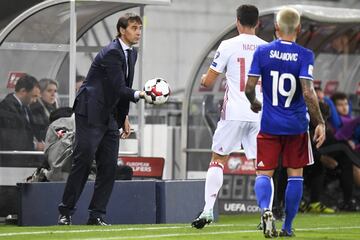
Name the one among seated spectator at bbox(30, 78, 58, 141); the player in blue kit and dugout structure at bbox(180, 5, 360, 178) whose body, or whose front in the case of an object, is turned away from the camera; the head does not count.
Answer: the player in blue kit

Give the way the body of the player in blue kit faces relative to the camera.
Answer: away from the camera

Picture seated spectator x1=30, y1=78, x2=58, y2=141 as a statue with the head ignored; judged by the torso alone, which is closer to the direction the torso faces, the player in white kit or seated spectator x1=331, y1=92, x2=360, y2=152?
the player in white kit

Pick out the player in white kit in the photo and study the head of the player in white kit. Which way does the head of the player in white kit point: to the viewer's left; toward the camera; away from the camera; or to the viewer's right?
away from the camera

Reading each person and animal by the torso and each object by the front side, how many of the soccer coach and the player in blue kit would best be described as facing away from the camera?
1

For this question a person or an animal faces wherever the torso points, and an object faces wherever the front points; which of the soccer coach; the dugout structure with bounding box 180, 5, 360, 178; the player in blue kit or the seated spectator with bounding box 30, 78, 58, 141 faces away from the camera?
the player in blue kit

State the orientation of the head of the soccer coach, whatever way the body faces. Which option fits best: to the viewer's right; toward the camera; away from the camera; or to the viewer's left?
to the viewer's right

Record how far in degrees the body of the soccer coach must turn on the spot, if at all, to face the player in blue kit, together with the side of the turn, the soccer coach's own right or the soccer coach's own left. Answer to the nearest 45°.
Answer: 0° — they already face them

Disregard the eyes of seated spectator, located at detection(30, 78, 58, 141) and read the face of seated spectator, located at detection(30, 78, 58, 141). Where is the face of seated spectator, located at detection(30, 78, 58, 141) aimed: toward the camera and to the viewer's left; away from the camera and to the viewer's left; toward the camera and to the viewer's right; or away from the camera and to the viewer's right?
toward the camera and to the viewer's right

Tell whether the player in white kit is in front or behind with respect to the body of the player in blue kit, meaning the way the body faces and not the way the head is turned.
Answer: in front

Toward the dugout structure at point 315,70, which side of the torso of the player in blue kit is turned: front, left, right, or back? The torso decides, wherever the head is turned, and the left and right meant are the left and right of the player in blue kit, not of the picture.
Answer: front

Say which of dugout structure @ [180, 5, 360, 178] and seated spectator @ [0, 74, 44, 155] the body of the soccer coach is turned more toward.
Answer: the dugout structure
